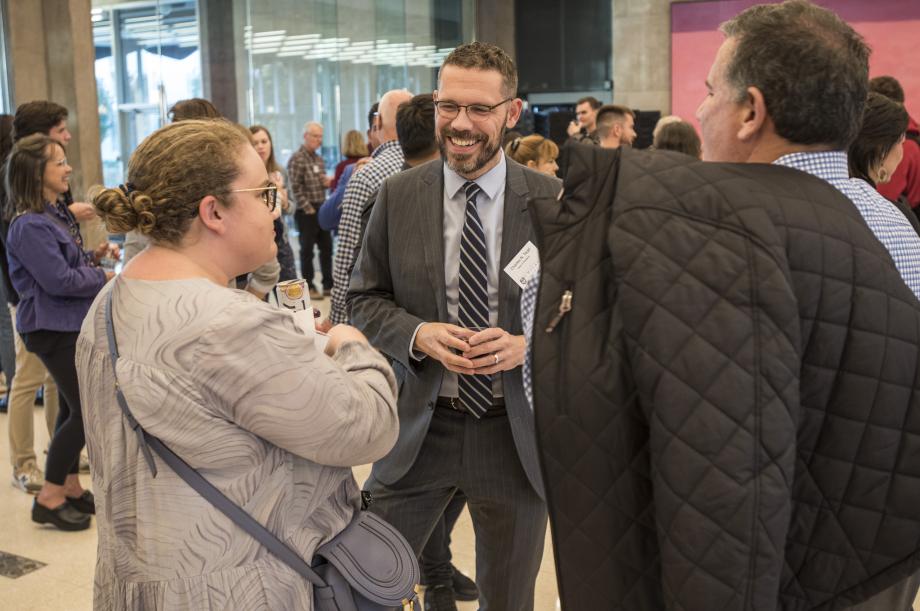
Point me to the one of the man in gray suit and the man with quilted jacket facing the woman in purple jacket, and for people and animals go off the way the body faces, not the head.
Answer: the man with quilted jacket

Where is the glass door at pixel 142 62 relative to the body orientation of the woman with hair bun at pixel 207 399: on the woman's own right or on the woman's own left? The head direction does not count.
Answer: on the woman's own left

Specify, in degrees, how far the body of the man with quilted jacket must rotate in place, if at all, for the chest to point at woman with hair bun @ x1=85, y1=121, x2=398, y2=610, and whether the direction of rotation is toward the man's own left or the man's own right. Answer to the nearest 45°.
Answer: approximately 45° to the man's own left

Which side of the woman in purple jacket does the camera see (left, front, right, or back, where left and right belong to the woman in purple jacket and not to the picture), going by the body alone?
right

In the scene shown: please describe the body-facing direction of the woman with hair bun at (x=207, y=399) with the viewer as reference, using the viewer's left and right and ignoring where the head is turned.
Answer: facing away from the viewer and to the right of the viewer

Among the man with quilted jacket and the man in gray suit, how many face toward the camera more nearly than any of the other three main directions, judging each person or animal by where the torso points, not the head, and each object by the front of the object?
1

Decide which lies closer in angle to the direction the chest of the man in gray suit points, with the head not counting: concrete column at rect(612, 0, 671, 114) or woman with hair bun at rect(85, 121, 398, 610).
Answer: the woman with hair bun

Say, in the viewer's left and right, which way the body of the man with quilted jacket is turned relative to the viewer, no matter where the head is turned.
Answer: facing away from the viewer and to the left of the viewer
